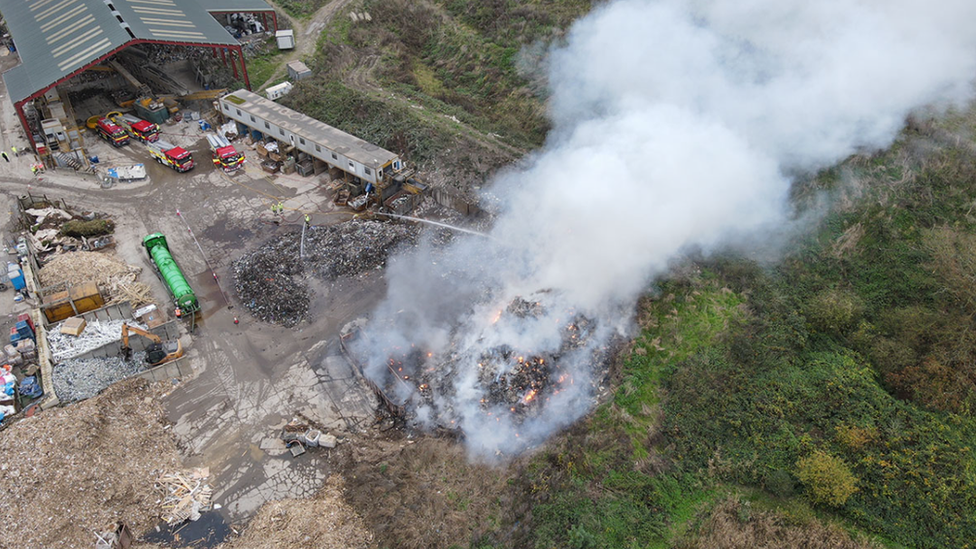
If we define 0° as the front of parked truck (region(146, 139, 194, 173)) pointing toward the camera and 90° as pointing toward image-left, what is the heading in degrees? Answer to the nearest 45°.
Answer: approximately 315°

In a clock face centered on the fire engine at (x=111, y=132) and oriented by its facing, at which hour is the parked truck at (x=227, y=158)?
The parked truck is roughly at 12 o'clock from the fire engine.

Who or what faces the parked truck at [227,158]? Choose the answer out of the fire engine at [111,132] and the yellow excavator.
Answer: the fire engine

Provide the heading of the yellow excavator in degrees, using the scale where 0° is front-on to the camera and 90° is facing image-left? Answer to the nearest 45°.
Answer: approximately 90°

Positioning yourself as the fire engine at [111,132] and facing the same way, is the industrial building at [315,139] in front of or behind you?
in front

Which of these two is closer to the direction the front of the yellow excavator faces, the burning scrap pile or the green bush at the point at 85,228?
the green bush

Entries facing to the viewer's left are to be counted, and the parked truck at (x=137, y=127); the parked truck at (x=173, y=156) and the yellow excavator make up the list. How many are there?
1

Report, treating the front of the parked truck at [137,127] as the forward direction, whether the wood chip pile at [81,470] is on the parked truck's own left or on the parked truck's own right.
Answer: on the parked truck's own right

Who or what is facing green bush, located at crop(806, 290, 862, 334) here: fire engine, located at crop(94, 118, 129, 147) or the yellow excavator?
the fire engine

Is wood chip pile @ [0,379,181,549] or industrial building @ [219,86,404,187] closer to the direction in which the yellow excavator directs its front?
the wood chip pile

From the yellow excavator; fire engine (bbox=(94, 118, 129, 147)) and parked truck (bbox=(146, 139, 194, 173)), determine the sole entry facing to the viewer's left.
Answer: the yellow excavator

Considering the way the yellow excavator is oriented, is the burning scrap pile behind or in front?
behind

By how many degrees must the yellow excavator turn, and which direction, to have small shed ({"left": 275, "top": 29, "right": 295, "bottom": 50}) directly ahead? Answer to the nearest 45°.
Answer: approximately 90° to its right

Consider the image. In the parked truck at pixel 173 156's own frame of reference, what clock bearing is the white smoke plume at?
The white smoke plume is roughly at 12 o'clock from the parked truck.
